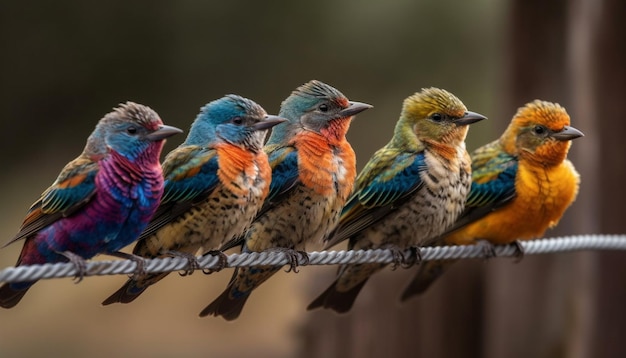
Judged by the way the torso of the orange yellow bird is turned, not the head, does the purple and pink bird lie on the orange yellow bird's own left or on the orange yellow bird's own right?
on the orange yellow bird's own right

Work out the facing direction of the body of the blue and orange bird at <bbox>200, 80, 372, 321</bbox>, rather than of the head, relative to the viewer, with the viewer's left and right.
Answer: facing the viewer and to the right of the viewer

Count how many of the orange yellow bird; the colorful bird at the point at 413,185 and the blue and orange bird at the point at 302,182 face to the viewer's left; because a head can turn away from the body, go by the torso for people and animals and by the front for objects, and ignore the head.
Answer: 0

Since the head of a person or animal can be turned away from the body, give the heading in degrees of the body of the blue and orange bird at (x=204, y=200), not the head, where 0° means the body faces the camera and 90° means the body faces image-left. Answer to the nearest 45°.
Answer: approximately 315°

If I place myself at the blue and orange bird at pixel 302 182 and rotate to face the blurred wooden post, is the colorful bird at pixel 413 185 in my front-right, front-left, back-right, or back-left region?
front-right

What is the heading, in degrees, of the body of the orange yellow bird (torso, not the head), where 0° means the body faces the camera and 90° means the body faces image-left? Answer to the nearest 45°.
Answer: approximately 315°

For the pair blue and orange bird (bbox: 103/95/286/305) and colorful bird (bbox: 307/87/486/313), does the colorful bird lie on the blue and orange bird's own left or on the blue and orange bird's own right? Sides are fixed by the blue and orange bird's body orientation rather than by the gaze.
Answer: on the blue and orange bird's own left

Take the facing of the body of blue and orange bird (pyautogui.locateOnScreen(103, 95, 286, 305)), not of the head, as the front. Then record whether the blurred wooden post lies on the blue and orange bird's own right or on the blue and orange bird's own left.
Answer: on the blue and orange bird's own left

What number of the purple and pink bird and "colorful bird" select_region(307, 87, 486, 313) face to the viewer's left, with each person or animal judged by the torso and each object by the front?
0

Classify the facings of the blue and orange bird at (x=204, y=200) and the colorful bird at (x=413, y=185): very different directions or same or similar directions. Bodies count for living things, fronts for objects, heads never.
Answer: same or similar directions

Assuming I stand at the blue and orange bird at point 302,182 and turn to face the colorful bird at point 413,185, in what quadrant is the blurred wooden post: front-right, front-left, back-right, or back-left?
front-left

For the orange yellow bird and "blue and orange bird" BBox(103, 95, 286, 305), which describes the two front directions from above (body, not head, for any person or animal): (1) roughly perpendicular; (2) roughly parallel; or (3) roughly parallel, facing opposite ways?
roughly parallel
